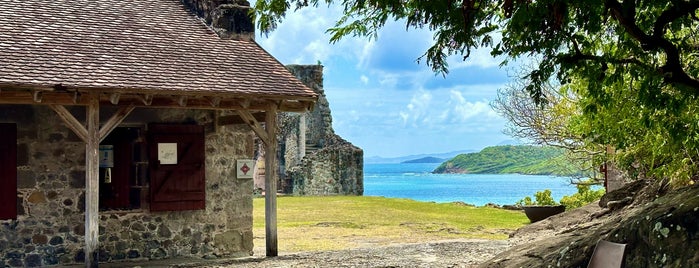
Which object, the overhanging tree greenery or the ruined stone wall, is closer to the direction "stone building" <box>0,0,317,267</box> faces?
the overhanging tree greenery

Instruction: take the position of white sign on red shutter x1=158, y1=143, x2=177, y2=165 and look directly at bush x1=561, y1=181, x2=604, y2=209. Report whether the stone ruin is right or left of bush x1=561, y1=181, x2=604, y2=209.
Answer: left

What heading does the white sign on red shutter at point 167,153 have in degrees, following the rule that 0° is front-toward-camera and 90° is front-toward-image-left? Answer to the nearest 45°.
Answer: approximately 0°

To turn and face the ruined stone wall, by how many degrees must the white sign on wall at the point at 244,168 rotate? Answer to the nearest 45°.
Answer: approximately 180°

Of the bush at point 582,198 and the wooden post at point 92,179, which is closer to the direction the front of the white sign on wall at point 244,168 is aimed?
the wooden post

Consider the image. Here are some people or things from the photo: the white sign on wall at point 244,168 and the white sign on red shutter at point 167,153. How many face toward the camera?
2

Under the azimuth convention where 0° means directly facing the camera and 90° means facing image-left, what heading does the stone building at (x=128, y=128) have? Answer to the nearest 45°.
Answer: approximately 0°

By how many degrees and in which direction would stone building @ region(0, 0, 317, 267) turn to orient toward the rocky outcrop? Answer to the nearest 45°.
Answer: approximately 45° to its left

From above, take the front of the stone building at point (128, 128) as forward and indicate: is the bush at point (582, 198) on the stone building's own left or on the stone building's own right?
on the stone building's own left
